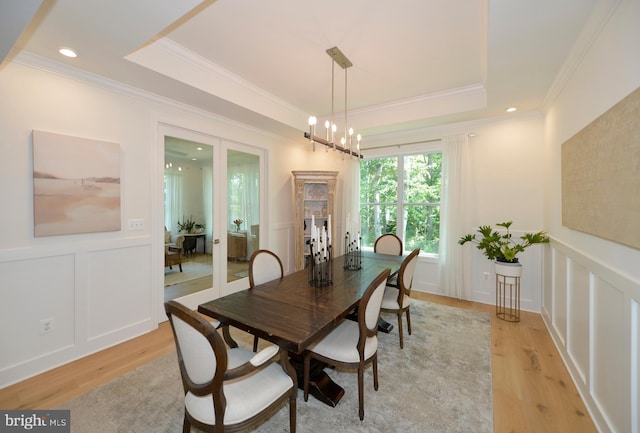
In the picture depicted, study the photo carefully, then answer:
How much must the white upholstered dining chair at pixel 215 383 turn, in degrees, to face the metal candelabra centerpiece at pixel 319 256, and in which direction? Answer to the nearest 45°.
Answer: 0° — it already faces it

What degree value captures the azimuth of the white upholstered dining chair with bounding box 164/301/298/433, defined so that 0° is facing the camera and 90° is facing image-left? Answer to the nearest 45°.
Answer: approximately 225°

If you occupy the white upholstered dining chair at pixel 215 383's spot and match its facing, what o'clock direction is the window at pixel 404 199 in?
The window is roughly at 12 o'clock from the white upholstered dining chair.

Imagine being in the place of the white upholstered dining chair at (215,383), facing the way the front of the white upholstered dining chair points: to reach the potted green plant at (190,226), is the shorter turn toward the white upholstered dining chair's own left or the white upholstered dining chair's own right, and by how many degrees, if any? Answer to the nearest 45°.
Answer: approximately 45° to the white upholstered dining chair's own left

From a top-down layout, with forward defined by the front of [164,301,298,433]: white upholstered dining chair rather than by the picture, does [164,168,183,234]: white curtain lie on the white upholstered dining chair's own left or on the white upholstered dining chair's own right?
on the white upholstered dining chair's own left

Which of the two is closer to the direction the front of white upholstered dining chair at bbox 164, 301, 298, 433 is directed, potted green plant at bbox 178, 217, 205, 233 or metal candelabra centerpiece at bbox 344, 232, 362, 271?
the metal candelabra centerpiece

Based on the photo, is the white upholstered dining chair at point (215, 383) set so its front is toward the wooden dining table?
yes

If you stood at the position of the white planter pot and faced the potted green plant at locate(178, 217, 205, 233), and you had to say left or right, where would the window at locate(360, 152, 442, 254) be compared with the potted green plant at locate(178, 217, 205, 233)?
right
